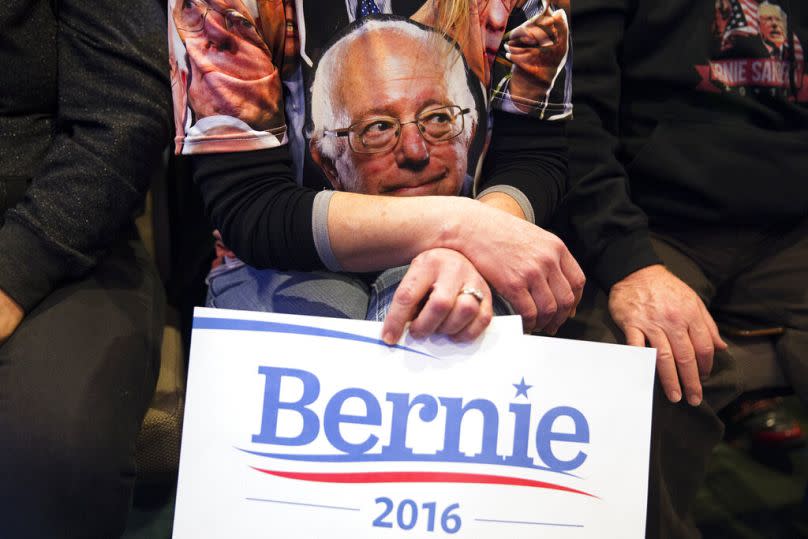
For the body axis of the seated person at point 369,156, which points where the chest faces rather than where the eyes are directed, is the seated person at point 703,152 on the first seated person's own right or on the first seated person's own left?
on the first seated person's own left

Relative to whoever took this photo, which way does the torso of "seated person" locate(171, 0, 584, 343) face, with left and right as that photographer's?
facing the viewer
